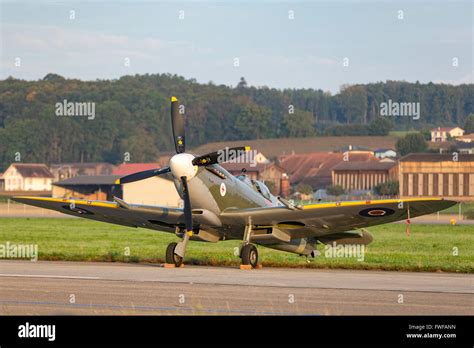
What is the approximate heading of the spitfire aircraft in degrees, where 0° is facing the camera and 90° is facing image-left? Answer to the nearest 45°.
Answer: approximately 45°
